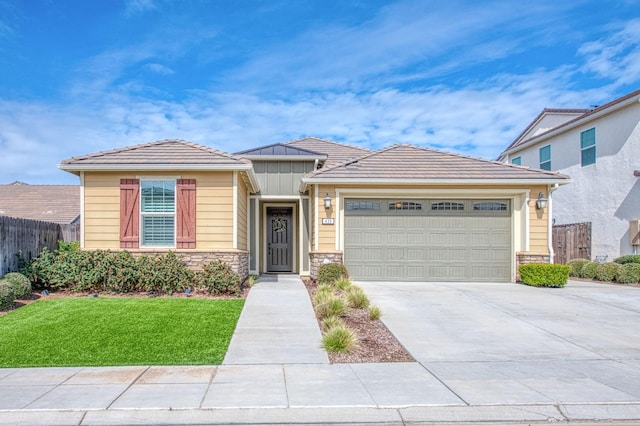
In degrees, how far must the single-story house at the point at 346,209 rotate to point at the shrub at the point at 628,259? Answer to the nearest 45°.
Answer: approximately 90° to its left

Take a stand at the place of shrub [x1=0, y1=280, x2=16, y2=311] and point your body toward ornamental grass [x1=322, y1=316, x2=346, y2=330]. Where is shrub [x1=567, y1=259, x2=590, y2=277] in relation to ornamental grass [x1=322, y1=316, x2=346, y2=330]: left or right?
left

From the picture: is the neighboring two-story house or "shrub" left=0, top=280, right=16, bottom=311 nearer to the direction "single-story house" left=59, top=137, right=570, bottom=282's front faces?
the shrub

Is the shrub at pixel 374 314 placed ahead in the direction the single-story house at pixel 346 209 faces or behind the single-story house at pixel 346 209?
ahead

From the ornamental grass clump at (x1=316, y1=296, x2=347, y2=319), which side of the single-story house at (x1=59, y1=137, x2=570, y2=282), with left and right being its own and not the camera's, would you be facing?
front

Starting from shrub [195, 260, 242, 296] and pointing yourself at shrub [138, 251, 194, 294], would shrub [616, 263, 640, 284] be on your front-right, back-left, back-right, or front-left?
back-right

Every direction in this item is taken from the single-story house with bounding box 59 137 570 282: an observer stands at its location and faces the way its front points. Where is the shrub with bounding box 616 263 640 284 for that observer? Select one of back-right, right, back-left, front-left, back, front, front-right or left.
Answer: left

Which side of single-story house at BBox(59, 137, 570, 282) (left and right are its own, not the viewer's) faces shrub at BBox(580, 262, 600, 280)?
left

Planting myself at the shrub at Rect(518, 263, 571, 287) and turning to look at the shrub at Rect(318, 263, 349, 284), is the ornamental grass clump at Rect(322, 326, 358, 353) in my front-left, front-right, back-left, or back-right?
front-left

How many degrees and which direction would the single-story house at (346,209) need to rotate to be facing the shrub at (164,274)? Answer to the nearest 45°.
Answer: approximately 45° to its right

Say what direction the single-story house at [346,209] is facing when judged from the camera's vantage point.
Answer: facing the viewer

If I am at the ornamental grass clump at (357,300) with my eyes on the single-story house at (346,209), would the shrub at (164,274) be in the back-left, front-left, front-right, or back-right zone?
front-left

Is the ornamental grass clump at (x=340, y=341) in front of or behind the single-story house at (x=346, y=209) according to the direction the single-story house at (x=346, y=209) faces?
in front

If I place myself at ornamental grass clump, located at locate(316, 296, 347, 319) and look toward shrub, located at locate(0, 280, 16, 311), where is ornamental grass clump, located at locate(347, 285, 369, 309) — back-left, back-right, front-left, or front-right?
back-right
